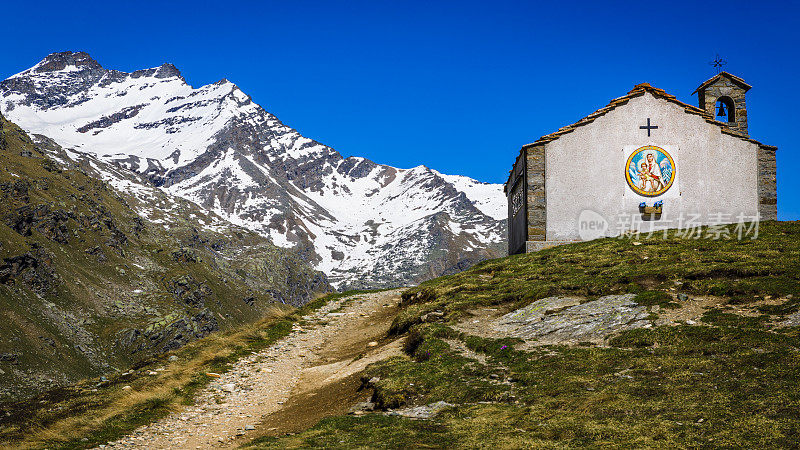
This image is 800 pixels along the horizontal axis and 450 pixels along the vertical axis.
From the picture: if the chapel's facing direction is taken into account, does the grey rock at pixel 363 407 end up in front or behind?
in front

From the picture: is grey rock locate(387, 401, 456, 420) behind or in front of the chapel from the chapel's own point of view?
in front

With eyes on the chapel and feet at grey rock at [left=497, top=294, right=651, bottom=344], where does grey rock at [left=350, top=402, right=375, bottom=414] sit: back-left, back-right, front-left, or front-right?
back-left

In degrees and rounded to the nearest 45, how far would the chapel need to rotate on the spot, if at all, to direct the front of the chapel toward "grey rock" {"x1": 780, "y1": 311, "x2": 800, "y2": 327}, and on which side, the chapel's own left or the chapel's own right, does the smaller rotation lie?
0° — it already faces it

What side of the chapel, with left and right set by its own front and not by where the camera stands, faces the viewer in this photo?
front
